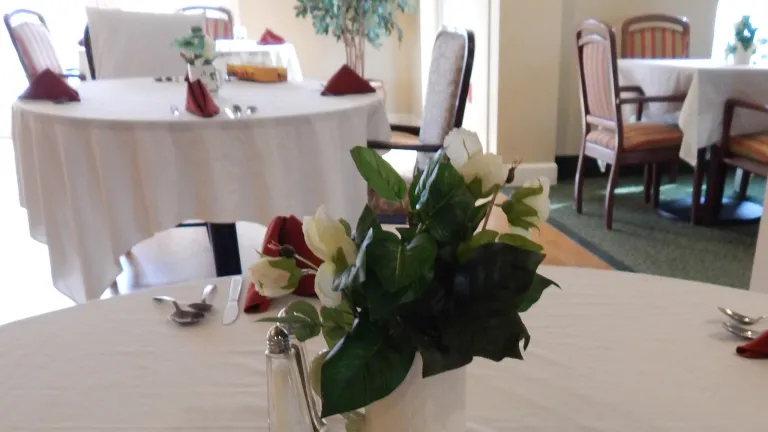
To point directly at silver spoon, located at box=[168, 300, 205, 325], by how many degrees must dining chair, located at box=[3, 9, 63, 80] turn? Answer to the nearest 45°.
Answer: approximately 45° to its right

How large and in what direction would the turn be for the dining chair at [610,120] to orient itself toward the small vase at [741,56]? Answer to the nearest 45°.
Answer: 0° — it already faces it

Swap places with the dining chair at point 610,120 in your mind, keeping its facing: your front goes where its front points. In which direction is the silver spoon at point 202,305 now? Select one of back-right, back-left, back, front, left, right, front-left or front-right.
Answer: back-right

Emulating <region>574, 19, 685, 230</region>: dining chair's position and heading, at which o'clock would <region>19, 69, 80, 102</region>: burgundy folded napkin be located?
The burgundy folded napkin is roughly at 6 o'clock from the dining chair.

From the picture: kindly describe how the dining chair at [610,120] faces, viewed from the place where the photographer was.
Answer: facing away from the viewer and to the right of the viewer

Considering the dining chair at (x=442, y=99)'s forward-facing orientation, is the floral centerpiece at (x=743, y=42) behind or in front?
behind

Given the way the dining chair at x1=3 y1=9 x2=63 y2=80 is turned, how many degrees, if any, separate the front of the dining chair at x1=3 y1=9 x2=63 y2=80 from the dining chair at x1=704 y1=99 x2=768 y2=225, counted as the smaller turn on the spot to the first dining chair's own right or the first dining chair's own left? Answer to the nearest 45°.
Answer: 0° — it already faces it

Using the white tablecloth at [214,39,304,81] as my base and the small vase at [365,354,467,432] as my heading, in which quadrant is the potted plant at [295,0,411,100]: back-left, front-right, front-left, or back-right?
back-left

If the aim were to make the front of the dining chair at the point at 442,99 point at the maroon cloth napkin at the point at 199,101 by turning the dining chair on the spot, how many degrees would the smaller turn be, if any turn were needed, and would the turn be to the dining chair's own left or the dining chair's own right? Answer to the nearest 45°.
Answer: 0° — it already faces it

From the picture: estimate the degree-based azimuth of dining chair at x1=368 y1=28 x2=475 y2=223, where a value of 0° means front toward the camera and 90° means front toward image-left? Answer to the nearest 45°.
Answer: approximately 45°
